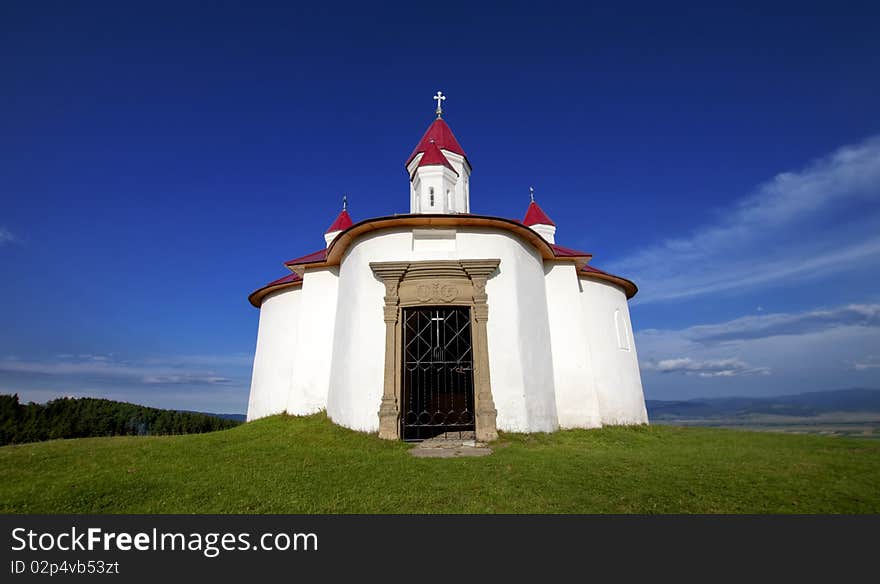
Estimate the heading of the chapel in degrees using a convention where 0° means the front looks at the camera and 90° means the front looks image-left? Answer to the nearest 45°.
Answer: approximately 0°
